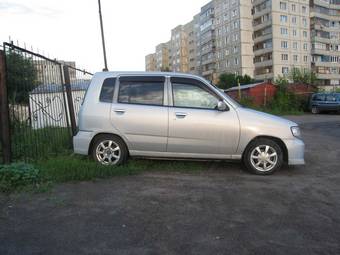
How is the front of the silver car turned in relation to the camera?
facing to the right of the viewer

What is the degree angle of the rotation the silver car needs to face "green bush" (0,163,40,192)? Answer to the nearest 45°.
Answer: approximately 135° to its right

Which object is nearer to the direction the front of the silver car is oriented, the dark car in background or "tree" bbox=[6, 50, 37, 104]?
the dark car in background

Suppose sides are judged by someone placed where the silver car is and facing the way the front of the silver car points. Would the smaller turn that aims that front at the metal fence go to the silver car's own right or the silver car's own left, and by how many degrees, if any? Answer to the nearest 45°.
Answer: approximately 180°

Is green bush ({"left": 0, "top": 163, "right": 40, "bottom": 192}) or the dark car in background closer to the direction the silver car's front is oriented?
the dark car in background

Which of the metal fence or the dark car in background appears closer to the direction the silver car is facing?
the dark car in background

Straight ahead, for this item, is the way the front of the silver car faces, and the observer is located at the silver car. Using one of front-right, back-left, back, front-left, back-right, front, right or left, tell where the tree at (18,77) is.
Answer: back
